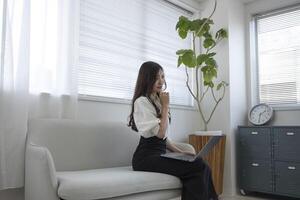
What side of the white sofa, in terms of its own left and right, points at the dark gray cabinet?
left

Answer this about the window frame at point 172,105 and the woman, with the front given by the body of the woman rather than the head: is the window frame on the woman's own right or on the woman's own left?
on the woman's own left

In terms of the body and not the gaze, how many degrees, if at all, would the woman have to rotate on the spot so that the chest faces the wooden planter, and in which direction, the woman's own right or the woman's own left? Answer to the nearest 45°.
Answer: approximately 45° to the woman's own left

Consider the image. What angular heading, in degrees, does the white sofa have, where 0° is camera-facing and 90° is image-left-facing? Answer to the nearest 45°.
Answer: approximately 315°

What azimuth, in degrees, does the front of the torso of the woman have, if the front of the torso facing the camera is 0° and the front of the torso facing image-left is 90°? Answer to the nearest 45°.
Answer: approximately 270°

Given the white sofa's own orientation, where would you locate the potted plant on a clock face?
The potted plant is roughly at 9 o'clock from the white sofa.

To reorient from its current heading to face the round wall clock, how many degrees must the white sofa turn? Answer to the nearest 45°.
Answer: approximately 90° to its left

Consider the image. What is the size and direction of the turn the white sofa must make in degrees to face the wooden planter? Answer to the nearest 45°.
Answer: approximately 90° to its left
